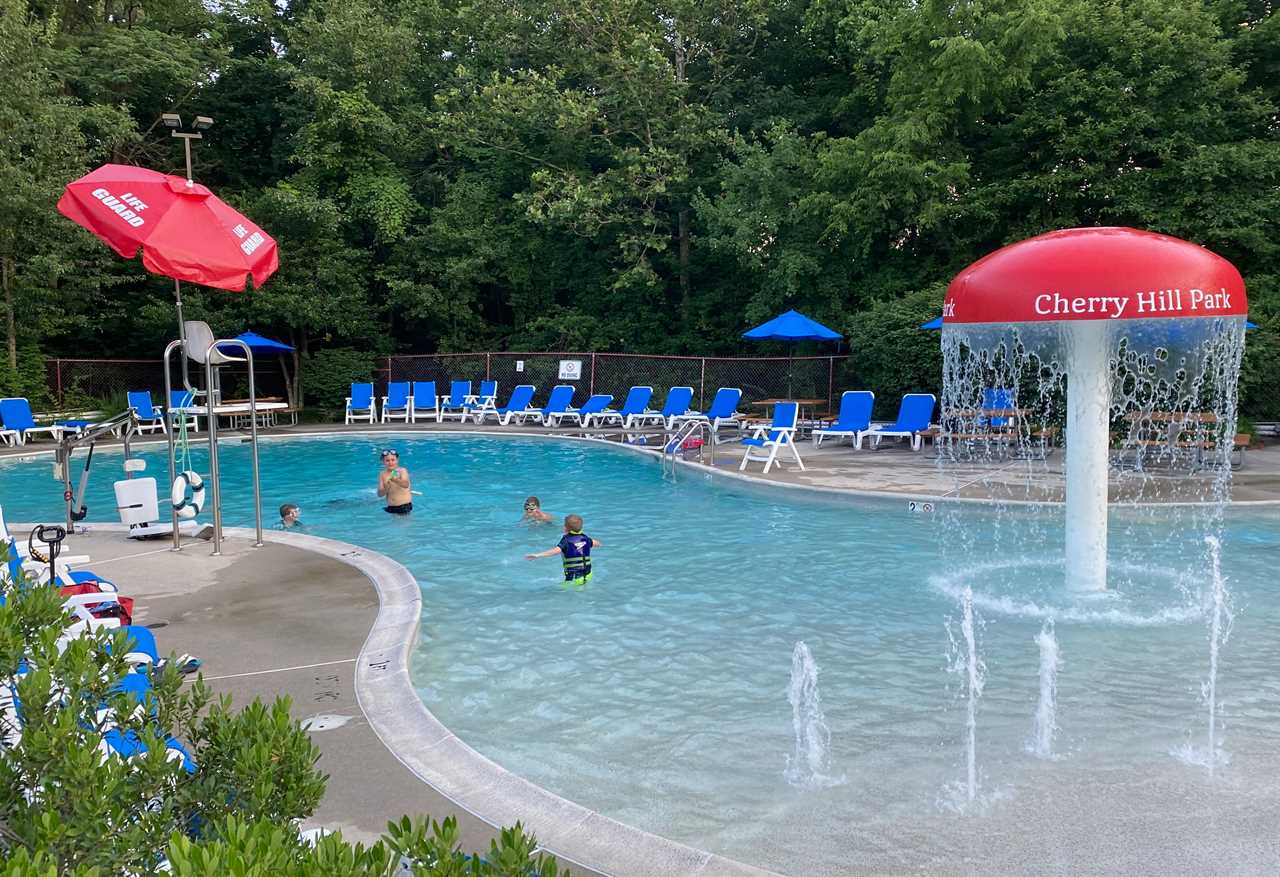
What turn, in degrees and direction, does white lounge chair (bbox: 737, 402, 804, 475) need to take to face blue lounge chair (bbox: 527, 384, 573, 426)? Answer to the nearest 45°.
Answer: approximately 90° to its right

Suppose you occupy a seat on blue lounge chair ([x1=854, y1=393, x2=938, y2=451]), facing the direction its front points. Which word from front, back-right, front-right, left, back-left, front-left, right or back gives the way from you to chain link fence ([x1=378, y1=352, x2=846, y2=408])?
right

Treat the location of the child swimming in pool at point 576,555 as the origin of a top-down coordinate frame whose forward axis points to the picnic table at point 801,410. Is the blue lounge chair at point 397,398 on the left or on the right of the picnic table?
left

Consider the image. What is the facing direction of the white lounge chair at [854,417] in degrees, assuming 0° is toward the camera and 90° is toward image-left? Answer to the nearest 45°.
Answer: approximately 45°

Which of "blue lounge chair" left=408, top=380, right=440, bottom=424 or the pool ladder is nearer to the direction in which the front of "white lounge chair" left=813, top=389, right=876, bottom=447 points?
the pool ladder

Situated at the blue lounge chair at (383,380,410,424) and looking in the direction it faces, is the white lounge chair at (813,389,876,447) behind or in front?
in front

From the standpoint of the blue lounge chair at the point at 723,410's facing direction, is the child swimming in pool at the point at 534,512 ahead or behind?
ahead

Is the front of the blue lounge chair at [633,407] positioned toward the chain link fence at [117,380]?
no

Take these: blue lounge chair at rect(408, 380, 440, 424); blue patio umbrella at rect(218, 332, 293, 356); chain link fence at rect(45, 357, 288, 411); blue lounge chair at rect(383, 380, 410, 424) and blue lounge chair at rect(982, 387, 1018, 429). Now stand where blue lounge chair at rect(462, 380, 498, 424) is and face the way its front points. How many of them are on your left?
1

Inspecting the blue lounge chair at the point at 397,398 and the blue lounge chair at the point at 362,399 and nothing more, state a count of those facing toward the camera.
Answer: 2

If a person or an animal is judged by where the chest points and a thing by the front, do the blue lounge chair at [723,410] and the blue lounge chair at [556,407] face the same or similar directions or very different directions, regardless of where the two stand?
same or similar directions

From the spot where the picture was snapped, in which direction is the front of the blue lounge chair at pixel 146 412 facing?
facing the viewer and to the right of the viewer

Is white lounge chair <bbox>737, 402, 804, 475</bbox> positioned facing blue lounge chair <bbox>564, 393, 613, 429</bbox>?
no

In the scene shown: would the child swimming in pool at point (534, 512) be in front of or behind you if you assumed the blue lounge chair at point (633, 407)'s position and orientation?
in front

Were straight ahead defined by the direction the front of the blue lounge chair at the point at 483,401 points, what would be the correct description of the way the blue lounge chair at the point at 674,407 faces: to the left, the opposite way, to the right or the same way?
the same way

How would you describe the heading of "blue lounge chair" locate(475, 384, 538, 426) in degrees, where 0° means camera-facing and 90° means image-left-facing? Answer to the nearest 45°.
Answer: approximately 45°

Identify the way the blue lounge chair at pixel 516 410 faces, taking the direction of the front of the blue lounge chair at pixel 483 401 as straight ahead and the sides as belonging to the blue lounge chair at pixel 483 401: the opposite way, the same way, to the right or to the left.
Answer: the same way
